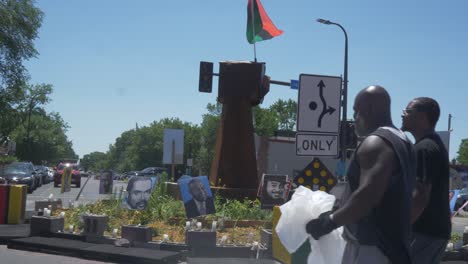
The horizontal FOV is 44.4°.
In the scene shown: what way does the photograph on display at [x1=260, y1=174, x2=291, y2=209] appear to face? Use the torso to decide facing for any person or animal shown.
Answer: toward the camera

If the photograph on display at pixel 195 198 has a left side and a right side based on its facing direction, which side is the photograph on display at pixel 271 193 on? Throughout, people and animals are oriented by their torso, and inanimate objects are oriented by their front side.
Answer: on its left

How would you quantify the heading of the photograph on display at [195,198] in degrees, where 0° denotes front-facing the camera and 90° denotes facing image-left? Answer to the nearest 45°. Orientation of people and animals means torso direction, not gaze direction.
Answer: approximately 0°

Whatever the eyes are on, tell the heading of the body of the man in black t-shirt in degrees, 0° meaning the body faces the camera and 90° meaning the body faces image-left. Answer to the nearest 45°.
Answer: approximately 90°

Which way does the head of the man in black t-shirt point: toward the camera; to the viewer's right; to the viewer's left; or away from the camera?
to the viewer's left

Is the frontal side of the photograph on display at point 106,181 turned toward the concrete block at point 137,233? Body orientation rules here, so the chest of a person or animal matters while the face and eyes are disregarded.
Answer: yes

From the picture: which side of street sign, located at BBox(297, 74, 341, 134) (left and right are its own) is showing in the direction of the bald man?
front

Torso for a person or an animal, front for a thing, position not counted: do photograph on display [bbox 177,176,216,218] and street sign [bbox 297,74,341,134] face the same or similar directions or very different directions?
same or similar directions

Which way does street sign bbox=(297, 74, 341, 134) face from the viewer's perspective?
toward the camera

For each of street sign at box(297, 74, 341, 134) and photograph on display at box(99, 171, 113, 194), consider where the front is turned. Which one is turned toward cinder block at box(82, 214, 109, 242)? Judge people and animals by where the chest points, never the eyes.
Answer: the photograph on display

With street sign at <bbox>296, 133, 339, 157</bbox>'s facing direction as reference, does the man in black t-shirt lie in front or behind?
in front
